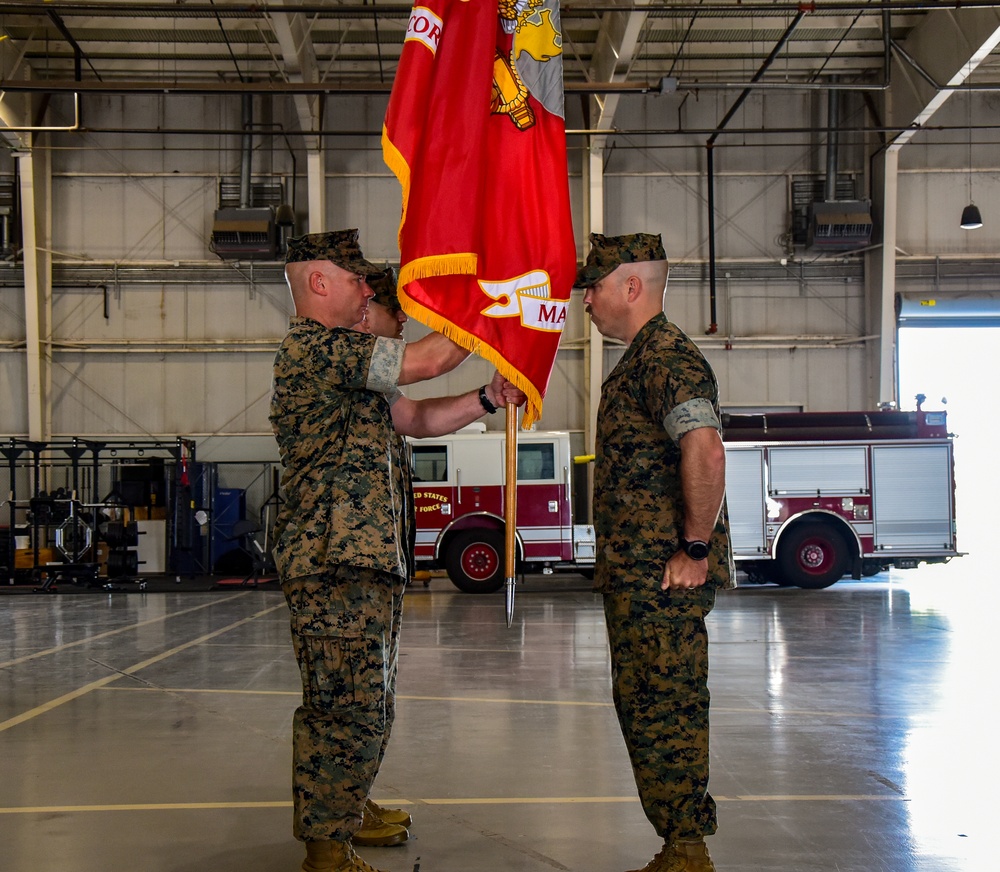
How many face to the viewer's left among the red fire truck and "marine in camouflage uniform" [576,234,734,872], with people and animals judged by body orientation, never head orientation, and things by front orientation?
2

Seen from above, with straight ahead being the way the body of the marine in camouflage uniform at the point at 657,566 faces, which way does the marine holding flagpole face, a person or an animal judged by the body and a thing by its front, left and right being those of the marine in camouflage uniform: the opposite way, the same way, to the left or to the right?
the opposite way

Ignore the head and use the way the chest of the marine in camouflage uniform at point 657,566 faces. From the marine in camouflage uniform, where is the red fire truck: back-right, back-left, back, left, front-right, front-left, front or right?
right

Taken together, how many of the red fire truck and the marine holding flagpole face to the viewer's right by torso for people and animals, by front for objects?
1

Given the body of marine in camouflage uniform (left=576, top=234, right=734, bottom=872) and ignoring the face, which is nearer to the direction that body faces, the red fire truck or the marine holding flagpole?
the marine holding flagpole

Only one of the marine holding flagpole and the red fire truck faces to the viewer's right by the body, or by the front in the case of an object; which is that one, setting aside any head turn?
the marine holding flagpole

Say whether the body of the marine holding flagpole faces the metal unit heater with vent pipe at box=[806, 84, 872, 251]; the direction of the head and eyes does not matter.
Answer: no

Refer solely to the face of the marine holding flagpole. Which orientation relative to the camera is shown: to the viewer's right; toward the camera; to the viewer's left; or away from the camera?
to the viewer's right

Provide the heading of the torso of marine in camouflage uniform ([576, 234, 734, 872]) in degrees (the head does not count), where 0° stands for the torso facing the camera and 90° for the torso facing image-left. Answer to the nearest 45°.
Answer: approximately 90°

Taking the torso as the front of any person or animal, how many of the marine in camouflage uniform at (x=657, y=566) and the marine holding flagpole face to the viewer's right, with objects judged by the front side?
1

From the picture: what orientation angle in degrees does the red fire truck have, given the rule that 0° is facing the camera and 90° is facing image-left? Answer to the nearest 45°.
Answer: approximately 90°

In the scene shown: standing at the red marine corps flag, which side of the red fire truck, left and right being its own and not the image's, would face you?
left

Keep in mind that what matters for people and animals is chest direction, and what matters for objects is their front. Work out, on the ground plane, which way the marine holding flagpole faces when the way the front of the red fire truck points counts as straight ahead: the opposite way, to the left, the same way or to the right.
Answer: the opposite way

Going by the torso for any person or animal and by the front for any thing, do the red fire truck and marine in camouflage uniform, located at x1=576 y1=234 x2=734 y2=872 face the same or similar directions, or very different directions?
same or similar directions

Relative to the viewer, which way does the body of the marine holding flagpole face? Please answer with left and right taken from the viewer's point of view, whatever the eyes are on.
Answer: facing to the right of the viewer

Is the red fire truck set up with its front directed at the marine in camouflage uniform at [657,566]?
no

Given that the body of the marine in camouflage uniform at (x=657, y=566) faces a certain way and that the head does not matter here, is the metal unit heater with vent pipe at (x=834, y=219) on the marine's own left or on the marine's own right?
on the marine's own right
